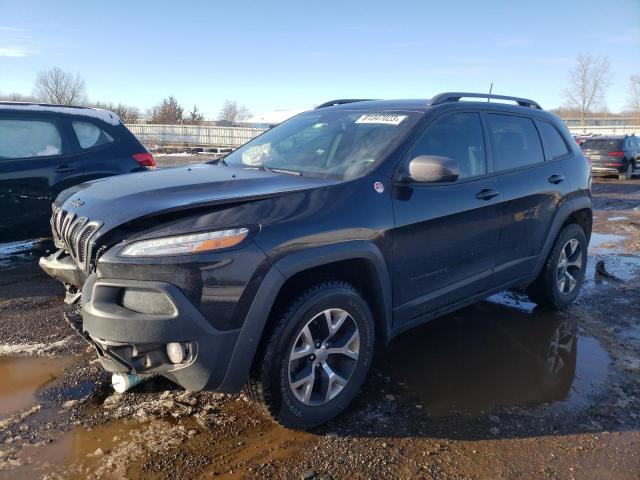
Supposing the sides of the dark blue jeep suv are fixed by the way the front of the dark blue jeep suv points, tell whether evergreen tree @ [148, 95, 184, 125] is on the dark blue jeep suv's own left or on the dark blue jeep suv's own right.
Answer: on the dark blue jeep suv's own right

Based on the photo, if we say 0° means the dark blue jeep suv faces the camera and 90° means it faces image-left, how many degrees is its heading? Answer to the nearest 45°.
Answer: approximately 45°

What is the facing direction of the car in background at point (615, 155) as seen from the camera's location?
facing away from the viewer and to the right of the viewer

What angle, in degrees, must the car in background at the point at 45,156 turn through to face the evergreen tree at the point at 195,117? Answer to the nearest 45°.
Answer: approximately 90° to its right

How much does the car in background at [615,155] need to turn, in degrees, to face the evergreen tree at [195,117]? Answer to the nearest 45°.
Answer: approximately 90° to its left

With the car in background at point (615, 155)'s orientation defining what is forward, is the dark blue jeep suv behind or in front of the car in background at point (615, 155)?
behind

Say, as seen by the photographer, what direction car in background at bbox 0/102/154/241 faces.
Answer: facing to the left of the viewer

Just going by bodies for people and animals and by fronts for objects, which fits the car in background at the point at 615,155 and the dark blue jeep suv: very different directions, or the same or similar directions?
very different directions

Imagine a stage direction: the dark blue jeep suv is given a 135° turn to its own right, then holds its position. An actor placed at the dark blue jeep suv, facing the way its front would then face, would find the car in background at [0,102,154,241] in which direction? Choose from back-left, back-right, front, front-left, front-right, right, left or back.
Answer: front-left

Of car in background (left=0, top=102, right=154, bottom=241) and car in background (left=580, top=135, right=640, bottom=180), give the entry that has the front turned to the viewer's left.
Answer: car in background (left=0, top=102, right=154, bottom=241)

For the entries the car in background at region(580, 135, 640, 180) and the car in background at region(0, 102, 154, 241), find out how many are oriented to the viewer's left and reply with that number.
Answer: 1
